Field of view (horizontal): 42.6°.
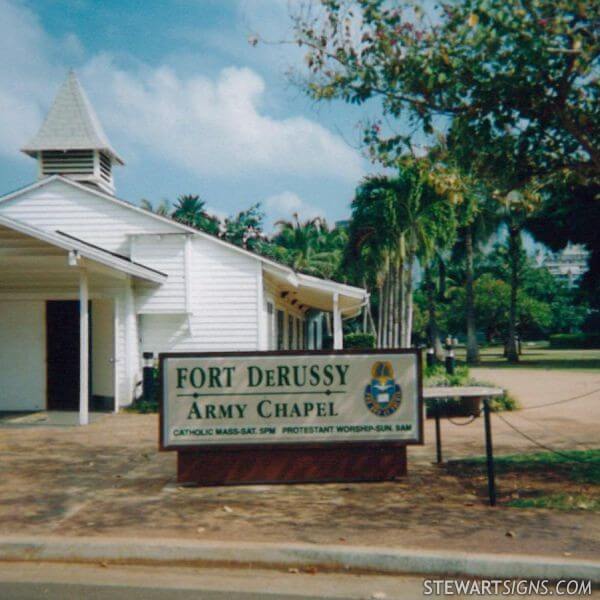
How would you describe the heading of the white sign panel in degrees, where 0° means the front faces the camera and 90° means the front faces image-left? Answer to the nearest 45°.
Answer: approximately 0°

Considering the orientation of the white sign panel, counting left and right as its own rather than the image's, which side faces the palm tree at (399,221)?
back

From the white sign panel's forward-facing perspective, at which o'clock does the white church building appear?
The white church building is roughly at 5 o'clock from the white sign panel.

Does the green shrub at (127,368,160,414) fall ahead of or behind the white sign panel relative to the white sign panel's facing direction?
behind

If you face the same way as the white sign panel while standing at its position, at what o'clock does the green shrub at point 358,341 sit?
The green shrub is roughly at 6 o'clock from the white sign panel.

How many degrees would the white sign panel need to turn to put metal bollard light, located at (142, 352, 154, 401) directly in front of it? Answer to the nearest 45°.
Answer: approximately 180°

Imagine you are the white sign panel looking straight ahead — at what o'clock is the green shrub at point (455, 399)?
The green shrub is roughly at 7 o'clock from the white sign panel.
